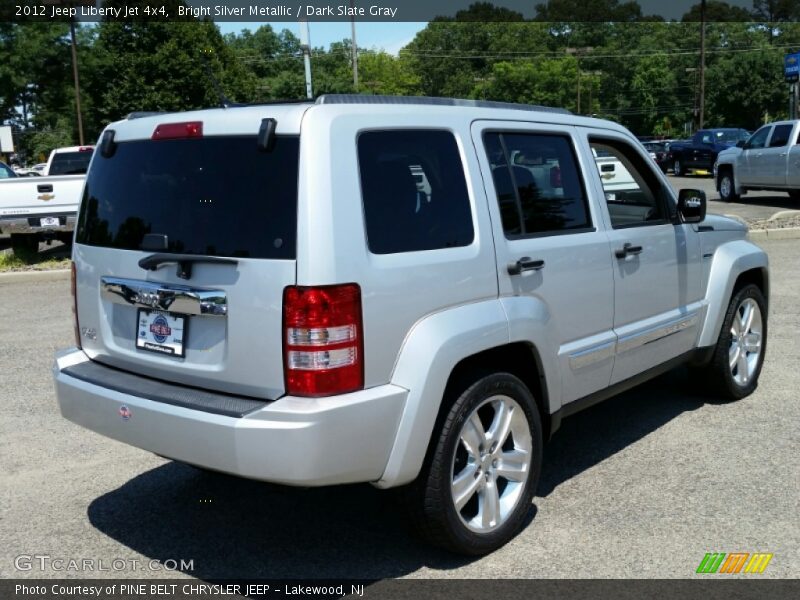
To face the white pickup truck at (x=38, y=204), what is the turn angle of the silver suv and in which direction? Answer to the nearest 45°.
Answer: approximately 90° to its left

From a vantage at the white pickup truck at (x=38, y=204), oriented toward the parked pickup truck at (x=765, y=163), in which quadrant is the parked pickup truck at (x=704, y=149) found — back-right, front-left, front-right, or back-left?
front-left

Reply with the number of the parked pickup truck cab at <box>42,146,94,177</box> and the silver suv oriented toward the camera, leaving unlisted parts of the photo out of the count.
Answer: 0

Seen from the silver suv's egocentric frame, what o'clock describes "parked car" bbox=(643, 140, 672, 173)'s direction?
The parked car is roughly at 11 o'clock from the silver suv.

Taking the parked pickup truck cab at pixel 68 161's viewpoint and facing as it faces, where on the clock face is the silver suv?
The silver suv is roughly at 6 o'clock from the parked pickup truck cab.

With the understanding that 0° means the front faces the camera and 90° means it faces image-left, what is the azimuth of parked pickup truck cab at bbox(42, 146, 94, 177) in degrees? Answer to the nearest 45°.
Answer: approximately 180°

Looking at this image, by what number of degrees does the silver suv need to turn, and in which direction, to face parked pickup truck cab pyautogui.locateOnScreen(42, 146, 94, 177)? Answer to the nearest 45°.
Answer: approximately 90° to its left

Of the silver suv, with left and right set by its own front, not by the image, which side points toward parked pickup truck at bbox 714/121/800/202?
front

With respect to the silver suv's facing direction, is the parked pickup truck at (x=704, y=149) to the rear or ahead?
ahead

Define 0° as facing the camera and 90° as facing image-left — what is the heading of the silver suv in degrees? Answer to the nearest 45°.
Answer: approximately 225°

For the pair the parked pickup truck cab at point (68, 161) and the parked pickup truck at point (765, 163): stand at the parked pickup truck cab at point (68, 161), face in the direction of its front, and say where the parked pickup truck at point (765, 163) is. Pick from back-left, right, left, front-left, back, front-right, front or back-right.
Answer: right
